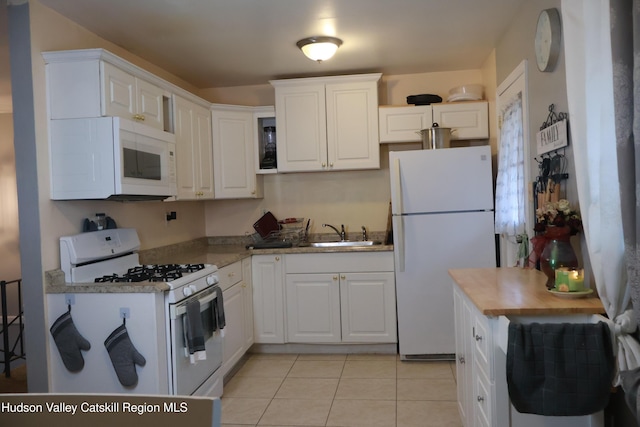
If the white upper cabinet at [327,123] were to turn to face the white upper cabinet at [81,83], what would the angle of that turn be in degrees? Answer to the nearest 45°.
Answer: approximately 45° to its right

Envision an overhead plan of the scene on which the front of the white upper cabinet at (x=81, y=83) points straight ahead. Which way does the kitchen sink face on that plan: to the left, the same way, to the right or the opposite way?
to the right

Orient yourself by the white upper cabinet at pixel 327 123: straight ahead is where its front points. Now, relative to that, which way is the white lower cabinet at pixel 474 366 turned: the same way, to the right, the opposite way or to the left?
to the right

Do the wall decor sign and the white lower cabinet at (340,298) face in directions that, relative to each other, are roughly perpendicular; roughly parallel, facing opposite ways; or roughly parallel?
roughly perpendicular

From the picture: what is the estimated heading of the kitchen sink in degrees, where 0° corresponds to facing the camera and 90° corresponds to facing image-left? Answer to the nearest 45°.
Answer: approximately 0°

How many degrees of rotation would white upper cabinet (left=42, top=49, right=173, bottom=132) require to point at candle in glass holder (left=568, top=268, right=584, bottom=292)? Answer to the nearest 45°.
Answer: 0° — it already faces it

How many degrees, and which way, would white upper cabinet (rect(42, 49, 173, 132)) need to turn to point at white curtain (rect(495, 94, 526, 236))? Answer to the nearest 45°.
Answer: approximately 45° to its left

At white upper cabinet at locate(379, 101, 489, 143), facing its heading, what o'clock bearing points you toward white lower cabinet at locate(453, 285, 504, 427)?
The white lower cabinet is roughly at 12 o'clock from the white upper cabinet.

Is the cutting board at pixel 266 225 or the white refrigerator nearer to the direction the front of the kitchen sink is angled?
the white refrigerator

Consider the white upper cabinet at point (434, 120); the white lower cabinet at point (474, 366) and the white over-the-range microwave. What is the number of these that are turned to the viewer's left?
1
